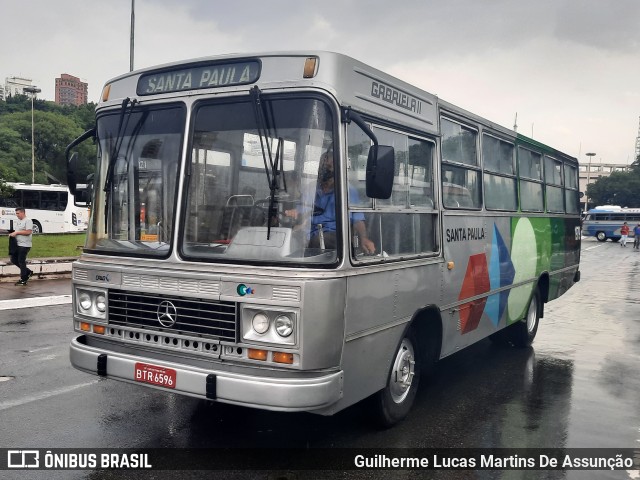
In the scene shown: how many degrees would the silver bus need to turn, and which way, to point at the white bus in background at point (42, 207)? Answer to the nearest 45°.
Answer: approximately 90° to its right

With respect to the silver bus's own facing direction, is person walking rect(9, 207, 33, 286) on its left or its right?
on its right

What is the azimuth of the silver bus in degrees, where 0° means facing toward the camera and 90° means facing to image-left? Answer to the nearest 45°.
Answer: approximately 45°
